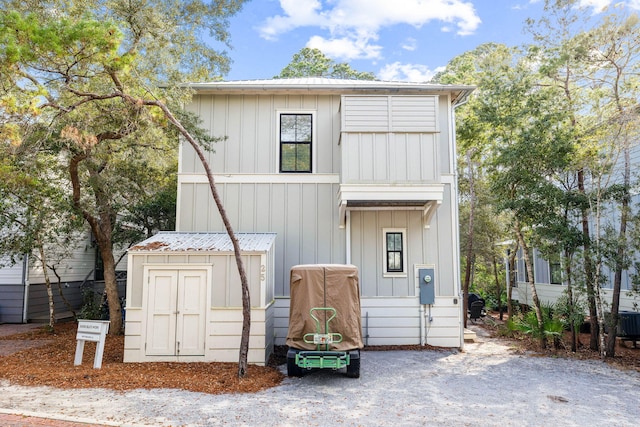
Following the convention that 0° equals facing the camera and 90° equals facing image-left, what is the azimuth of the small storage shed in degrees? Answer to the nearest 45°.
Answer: approximately 0°

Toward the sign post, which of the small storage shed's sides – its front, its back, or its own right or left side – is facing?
right

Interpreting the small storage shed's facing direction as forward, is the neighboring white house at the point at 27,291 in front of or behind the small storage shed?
behind

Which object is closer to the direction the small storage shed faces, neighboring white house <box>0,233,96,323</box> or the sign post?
the sign post

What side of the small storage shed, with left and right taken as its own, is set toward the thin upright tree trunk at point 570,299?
left

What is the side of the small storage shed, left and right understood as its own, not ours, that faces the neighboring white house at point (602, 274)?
left

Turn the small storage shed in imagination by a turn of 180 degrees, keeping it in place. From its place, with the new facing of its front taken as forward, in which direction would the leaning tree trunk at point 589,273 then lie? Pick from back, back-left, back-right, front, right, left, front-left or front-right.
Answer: right

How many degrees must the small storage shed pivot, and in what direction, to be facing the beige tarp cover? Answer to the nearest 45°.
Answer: approximately 45° to its left

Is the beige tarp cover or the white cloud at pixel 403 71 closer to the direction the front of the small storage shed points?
the beige tarp cover

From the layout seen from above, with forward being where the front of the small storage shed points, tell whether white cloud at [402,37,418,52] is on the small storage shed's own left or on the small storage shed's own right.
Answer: on the small storage shed's own left

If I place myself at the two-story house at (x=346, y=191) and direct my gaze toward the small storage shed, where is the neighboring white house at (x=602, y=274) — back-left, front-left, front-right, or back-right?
back-left
